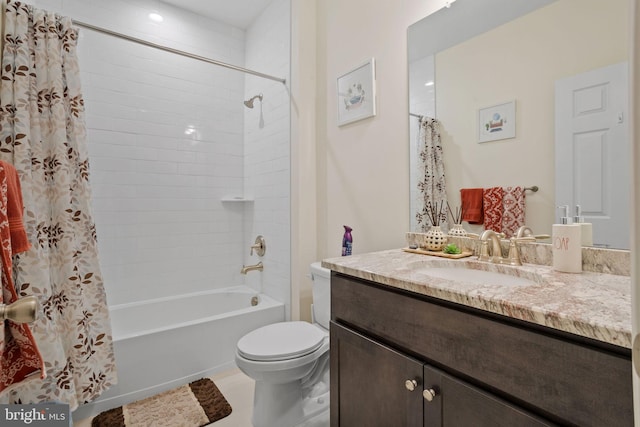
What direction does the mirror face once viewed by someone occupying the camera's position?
facing the viewer and to the left of the viewer

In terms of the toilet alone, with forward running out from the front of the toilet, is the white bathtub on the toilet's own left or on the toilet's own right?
on the toilet's own right

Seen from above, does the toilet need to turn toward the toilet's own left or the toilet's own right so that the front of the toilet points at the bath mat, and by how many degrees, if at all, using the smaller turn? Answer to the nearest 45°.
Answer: approximately 45° to the toilet's own right

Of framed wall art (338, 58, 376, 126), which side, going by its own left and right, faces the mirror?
left

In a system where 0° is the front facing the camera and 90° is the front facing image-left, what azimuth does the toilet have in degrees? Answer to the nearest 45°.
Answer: approximately 45°

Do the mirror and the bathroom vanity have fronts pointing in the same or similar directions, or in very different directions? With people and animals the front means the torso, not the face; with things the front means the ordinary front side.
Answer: same or similar directions

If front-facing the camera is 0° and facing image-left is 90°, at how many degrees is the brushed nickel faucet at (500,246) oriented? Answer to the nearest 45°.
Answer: approximately 45°

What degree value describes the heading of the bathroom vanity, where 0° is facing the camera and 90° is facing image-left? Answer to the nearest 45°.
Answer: approximately 45°

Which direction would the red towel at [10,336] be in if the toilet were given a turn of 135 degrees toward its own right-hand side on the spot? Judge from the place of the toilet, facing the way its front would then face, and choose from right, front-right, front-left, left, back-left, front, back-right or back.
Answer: back-left
